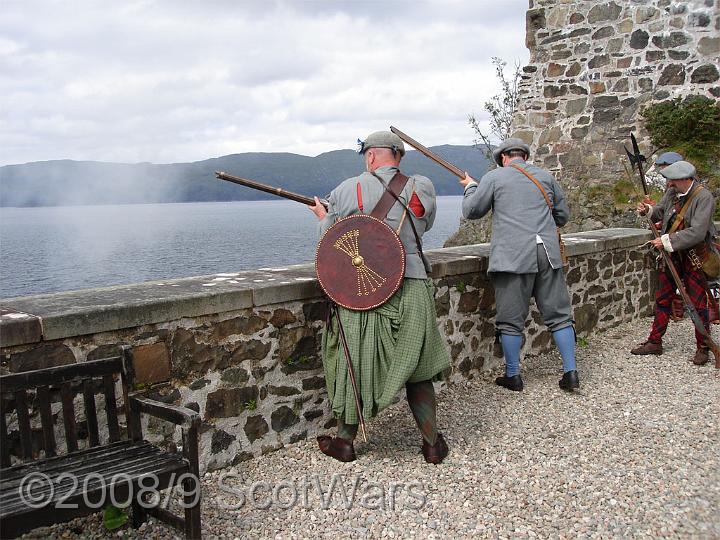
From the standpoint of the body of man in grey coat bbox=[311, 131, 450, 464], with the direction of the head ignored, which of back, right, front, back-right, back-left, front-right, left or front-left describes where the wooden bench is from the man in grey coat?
left

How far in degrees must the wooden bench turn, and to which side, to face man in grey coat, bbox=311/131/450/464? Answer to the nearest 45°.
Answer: approximately 45° to its left

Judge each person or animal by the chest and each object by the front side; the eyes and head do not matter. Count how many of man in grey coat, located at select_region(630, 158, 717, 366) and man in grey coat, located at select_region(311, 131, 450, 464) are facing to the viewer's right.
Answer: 0

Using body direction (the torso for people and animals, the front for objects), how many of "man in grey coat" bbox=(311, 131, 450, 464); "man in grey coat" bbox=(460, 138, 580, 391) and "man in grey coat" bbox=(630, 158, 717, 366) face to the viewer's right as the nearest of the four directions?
0

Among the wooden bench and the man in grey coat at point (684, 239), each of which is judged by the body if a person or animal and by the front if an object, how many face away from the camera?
0

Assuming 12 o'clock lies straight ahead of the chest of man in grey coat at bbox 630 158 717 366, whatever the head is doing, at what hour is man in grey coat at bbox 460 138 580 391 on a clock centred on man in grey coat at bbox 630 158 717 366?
man in grey coat at bbox 460 138 580 391 is roughly at 12 o'clock from man in grey coat at bbox 630 158 717 366.

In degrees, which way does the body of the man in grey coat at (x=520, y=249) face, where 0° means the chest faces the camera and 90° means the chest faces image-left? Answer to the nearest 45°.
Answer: approximately 135°

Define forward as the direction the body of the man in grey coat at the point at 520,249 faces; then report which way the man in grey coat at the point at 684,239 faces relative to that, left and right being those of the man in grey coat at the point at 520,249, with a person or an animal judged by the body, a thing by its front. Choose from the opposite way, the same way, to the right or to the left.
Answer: to the left

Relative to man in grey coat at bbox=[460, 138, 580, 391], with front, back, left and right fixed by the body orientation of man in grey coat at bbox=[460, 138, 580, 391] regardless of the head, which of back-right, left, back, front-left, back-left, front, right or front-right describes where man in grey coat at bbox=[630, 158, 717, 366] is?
right

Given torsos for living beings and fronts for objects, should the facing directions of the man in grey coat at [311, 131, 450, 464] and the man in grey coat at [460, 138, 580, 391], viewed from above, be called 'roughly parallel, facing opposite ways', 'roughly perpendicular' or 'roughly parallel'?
roughly parallel

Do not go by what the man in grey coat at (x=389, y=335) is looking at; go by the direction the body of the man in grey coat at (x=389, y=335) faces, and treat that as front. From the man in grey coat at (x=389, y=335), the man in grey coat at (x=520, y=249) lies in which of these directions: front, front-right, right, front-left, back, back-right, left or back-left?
right

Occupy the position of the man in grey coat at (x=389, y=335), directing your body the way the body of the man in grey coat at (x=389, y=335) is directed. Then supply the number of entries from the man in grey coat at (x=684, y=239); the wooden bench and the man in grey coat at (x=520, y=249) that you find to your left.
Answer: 1

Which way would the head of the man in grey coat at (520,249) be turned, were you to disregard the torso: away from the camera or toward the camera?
away from the camera

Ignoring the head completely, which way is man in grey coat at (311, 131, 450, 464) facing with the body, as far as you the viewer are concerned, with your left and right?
facing away from the viewer and to the left of the viewer

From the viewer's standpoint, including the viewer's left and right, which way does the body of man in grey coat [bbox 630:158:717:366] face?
facing the viewer and to the left of the viewer

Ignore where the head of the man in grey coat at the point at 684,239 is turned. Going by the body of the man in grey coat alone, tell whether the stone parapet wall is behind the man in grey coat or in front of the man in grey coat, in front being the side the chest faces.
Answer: in front
